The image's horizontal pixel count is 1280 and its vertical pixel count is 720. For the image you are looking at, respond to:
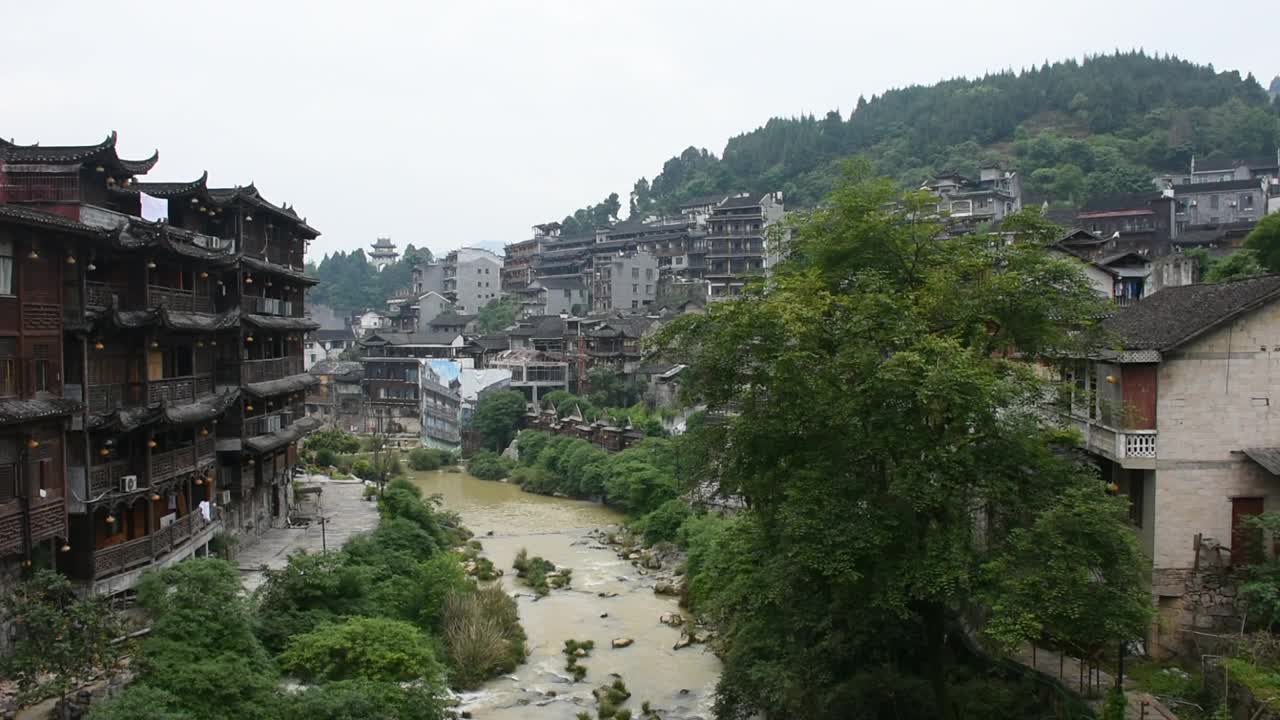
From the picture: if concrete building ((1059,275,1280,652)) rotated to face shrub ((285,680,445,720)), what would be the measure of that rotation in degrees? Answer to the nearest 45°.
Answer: approximately 45° to its left

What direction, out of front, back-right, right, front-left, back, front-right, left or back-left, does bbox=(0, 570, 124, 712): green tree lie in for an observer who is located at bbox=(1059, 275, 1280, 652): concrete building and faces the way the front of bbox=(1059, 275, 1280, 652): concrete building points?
front-left

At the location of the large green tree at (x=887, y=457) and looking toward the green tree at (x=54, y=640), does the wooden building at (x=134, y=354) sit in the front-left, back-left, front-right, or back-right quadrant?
front-right

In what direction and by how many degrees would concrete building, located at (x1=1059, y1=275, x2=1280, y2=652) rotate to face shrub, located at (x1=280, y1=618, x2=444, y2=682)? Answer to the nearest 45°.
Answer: approximately 45° to its left

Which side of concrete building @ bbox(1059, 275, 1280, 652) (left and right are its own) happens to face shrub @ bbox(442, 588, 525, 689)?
front

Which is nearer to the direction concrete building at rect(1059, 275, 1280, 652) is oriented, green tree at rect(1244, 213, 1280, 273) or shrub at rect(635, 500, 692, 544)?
the shrub

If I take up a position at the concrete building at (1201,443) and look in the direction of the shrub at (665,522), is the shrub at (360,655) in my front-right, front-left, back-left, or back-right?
front-left

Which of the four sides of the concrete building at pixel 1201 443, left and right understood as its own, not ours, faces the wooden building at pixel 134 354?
front

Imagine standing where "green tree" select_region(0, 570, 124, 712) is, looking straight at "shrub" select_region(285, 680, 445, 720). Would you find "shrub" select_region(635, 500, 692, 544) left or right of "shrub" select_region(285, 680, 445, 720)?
left

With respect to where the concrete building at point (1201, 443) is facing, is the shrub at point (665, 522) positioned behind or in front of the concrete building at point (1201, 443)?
in front

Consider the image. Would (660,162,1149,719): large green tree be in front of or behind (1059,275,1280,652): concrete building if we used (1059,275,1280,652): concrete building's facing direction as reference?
in front

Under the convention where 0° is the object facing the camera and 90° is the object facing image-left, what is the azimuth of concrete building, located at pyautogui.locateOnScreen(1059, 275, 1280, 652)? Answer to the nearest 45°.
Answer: approximately 90°
